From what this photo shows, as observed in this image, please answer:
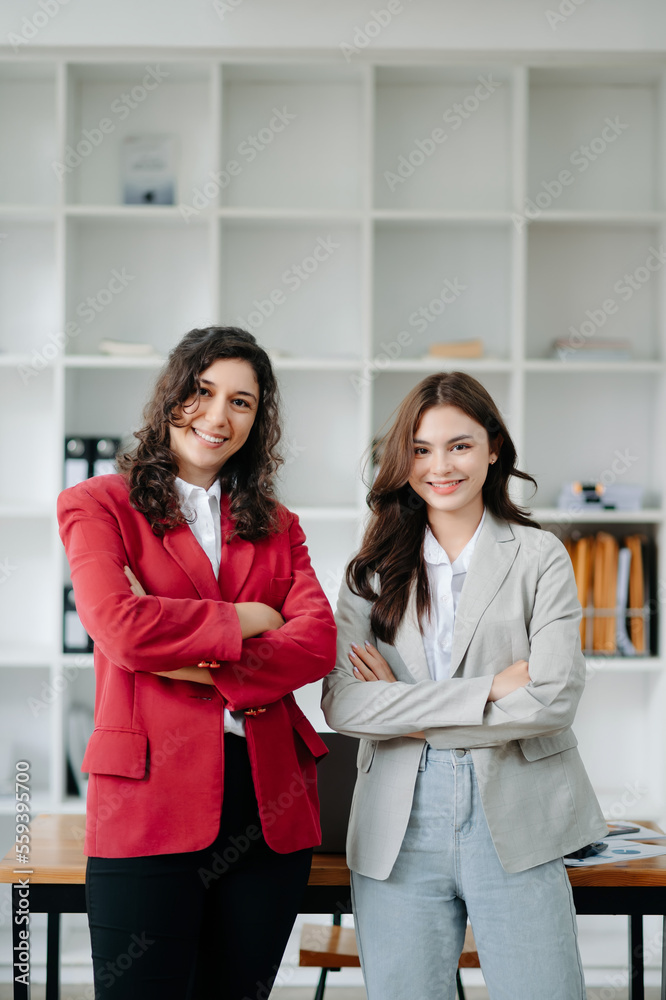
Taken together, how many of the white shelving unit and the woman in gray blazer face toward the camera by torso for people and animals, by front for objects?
2

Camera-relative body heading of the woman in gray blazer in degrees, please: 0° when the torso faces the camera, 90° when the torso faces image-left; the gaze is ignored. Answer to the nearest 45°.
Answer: approximately 0°

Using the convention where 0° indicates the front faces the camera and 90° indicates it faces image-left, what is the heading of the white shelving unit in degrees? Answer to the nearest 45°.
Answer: approximately 0°

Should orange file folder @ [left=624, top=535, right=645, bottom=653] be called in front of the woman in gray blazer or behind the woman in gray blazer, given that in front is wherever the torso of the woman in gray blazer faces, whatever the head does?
behind
